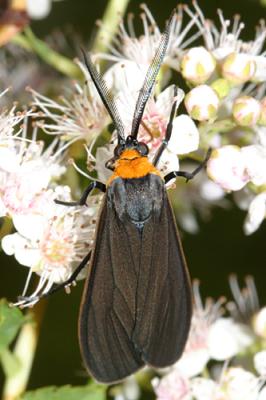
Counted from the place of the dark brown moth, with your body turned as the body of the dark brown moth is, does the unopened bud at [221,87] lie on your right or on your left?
on your right

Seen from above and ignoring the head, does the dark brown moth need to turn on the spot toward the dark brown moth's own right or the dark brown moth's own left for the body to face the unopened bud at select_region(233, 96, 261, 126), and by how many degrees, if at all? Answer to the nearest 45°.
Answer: approximately 90° to the dark brown moth's own right

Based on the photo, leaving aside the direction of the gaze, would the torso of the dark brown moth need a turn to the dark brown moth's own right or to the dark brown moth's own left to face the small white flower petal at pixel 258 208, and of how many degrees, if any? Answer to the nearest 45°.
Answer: approximately 90° to the dark brown moth's own right

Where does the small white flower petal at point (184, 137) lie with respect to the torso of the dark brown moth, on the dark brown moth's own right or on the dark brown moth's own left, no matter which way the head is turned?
on the dark brown moth's own right

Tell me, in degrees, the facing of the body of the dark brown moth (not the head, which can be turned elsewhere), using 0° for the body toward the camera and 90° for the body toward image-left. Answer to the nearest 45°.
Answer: approximately 180°

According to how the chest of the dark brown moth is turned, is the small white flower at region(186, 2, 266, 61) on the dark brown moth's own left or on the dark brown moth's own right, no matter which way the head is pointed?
on the dark brown moth's own right

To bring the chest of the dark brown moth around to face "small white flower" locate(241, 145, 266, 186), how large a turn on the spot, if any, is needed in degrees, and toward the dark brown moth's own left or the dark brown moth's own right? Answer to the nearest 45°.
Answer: approximately 90° to the dark brown moth's own right
